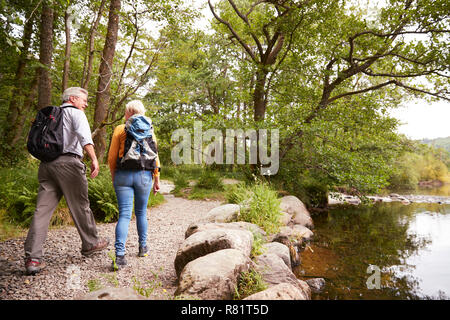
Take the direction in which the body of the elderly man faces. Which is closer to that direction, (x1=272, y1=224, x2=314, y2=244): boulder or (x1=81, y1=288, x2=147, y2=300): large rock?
the boulder

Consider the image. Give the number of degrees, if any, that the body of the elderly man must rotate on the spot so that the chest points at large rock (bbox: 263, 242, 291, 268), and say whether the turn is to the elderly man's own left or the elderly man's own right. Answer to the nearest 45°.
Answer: approximately 45° to the elderly man's own right

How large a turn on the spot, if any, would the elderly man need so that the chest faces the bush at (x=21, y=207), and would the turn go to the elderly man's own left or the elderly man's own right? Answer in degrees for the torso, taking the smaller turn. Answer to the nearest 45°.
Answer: approximately 45° to the elderly man's own left

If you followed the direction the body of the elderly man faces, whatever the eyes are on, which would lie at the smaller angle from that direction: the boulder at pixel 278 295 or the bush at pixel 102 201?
the bush

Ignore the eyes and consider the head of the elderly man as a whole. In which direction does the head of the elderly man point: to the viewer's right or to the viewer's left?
to the viewer's right

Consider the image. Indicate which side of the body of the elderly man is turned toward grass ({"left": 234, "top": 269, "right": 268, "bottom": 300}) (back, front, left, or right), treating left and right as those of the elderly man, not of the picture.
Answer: right

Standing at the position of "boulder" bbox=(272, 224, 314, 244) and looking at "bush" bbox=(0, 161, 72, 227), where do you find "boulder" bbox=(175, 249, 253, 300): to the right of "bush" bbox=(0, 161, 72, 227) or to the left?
left

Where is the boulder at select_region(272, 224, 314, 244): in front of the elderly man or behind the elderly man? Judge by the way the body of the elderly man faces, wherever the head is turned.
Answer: in front

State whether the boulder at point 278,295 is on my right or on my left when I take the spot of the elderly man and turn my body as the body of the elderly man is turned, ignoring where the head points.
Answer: on my right

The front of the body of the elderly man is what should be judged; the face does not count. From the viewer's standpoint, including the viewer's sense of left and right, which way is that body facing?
facing away from the viewer and to the right of the viewer

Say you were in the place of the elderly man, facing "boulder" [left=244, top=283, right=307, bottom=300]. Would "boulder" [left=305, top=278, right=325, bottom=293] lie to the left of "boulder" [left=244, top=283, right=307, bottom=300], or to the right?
left
